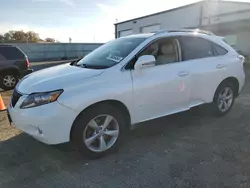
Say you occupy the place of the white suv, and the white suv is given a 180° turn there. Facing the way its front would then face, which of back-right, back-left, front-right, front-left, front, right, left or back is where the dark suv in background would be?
left

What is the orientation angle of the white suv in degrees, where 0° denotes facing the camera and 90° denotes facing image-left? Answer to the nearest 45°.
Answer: approximately 45°

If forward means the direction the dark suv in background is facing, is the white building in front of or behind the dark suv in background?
behind

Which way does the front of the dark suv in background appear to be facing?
to the viewer's left

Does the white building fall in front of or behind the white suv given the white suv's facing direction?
behind
